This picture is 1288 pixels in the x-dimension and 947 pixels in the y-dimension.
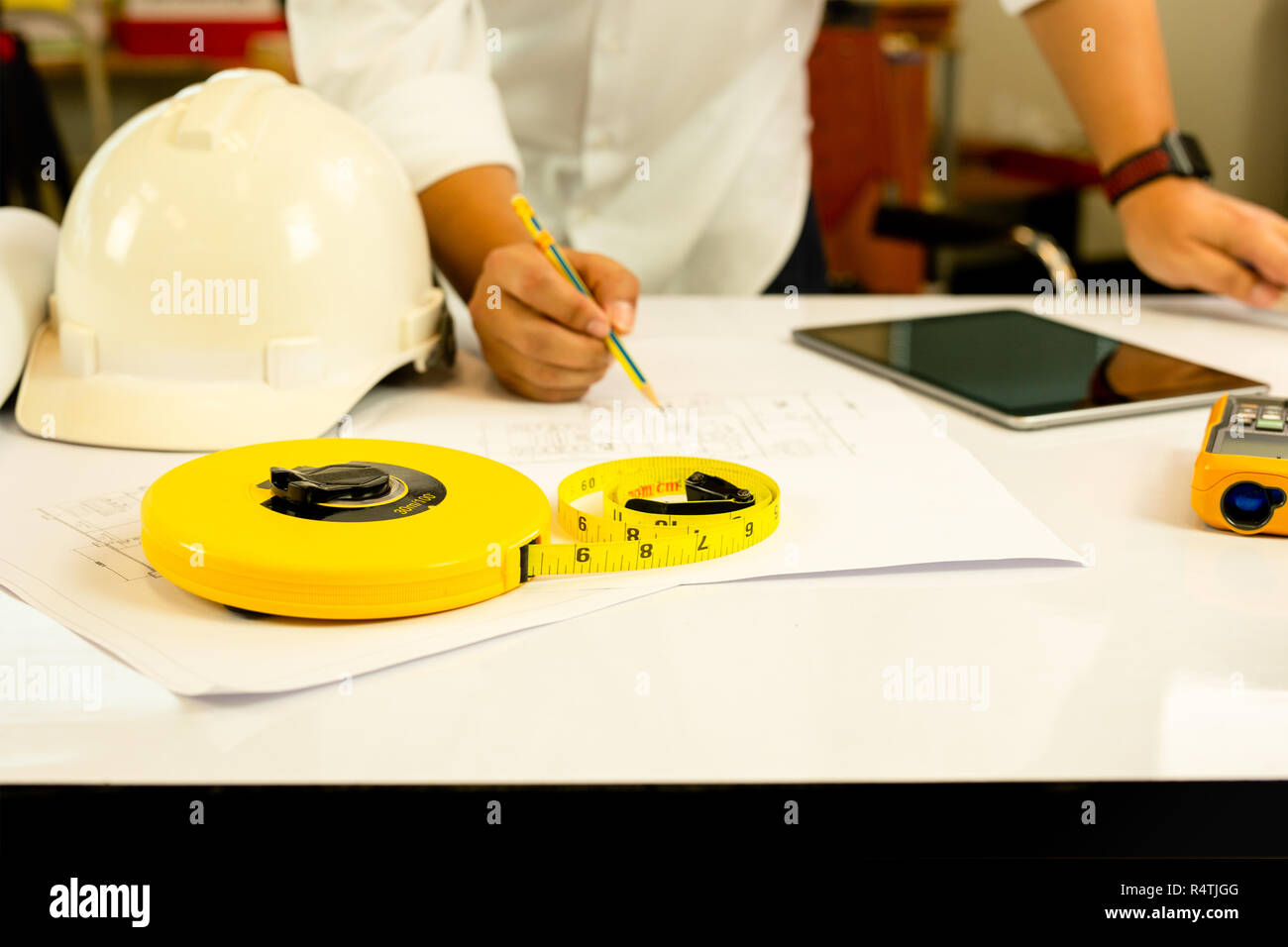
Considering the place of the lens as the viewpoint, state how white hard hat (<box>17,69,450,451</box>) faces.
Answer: facing the viewer and to the left of the viewer

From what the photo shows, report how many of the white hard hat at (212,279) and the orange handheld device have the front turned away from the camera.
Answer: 0

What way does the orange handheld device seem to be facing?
toward the camera

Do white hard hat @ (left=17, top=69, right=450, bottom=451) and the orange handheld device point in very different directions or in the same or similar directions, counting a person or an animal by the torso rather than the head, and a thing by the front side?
same or similar directions

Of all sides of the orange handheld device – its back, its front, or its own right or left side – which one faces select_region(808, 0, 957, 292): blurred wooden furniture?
back

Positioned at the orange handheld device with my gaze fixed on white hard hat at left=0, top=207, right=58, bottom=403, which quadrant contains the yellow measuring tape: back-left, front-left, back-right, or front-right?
front-left
